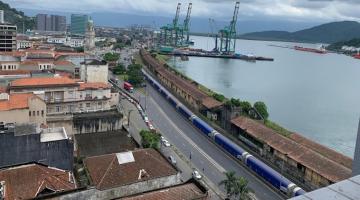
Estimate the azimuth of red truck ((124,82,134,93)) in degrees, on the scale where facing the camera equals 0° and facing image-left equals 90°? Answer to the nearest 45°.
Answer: approximately 315°

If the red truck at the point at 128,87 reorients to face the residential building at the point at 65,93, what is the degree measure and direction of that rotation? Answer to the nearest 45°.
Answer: approximately 45° to its right

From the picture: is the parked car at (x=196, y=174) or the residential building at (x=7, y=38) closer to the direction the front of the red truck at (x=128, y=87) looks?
the parked car

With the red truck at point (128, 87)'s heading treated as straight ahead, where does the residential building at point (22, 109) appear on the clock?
The residential building is roughly at 2 o'clock from the red truck.
